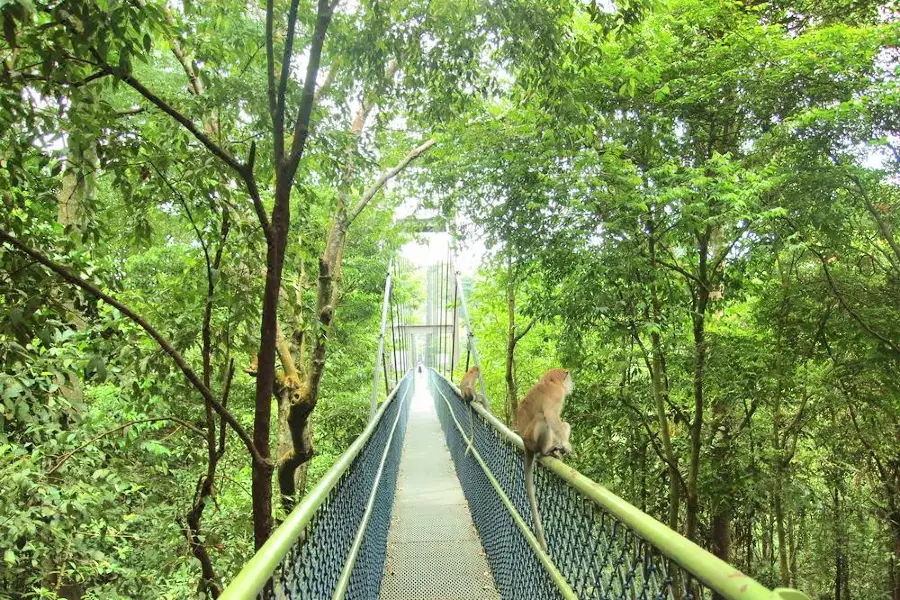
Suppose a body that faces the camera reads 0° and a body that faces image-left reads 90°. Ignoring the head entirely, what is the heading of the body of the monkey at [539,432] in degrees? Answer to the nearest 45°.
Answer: approximately 270°

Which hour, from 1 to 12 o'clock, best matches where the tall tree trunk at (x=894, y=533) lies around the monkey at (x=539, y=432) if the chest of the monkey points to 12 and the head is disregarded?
The tall tree trunk is roughly at 10 o'clock from the monkey.

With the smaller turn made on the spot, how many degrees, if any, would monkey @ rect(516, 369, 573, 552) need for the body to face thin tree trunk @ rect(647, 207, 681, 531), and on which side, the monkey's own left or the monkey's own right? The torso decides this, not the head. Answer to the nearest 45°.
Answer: approximately 90° to the monkey's own left

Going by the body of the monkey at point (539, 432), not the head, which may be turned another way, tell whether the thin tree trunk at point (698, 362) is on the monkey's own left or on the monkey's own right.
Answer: on the monkey's own left
